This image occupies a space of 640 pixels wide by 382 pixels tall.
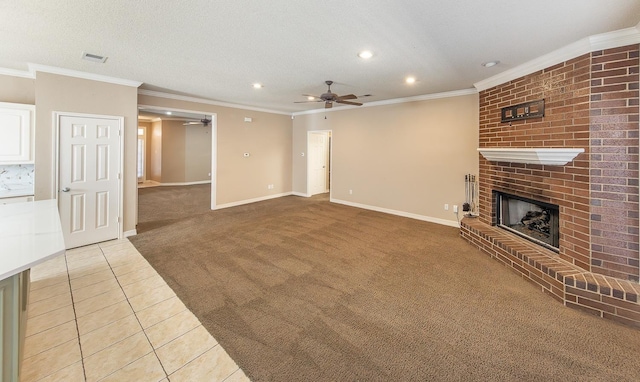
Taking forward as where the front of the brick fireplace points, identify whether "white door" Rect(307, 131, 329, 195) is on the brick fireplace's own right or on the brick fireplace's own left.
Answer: on the brick fireplace's own right

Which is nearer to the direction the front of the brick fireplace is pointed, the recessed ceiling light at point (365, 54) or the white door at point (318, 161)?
the recessed ceiling light

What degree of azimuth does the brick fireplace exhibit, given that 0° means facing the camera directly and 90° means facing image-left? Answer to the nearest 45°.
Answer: approximately 45°

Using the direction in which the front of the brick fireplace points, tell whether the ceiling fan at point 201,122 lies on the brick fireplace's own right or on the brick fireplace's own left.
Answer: on the brick fireplace's own right

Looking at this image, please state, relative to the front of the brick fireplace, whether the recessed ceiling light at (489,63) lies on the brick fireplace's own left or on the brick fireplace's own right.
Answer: on the brick fireplace's own right

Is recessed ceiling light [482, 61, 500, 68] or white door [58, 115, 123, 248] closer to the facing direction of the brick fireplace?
the white door
